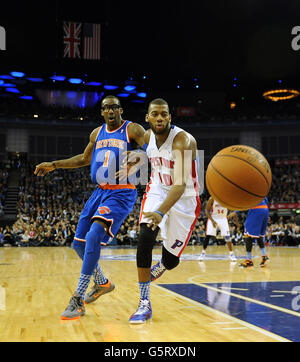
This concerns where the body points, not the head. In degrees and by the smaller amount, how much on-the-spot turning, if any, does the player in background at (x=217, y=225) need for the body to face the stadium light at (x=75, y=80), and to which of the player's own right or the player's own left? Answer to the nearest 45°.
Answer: approximately 135° to the player's own right

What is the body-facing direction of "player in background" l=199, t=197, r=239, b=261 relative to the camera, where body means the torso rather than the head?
toward the camera

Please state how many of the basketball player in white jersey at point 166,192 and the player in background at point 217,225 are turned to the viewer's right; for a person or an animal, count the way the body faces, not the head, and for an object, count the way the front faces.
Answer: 0

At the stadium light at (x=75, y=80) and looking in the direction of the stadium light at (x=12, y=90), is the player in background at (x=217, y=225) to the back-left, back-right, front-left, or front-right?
back-left

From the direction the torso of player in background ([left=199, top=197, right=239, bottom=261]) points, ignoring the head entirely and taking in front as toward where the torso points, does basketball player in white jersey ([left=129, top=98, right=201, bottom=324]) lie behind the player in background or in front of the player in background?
in front

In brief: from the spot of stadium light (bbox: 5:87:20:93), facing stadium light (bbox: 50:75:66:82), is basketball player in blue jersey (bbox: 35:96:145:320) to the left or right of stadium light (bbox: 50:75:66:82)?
right

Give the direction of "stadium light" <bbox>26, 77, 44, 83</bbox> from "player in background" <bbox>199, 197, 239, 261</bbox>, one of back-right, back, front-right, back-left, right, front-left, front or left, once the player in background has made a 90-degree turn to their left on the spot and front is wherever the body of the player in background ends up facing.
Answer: back-left

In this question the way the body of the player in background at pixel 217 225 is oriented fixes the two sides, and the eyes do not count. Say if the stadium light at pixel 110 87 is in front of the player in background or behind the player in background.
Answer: behind

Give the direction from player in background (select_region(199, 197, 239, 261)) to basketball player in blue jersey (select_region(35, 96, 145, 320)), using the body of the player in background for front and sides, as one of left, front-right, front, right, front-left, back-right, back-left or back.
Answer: front

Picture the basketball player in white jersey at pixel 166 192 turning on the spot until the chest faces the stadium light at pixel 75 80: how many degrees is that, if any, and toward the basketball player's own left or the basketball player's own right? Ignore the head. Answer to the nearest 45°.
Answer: approximately 135° to the basketball player's own right

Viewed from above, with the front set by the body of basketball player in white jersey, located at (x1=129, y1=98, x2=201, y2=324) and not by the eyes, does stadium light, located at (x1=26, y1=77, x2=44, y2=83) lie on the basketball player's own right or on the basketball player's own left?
on the basketball player's own right
